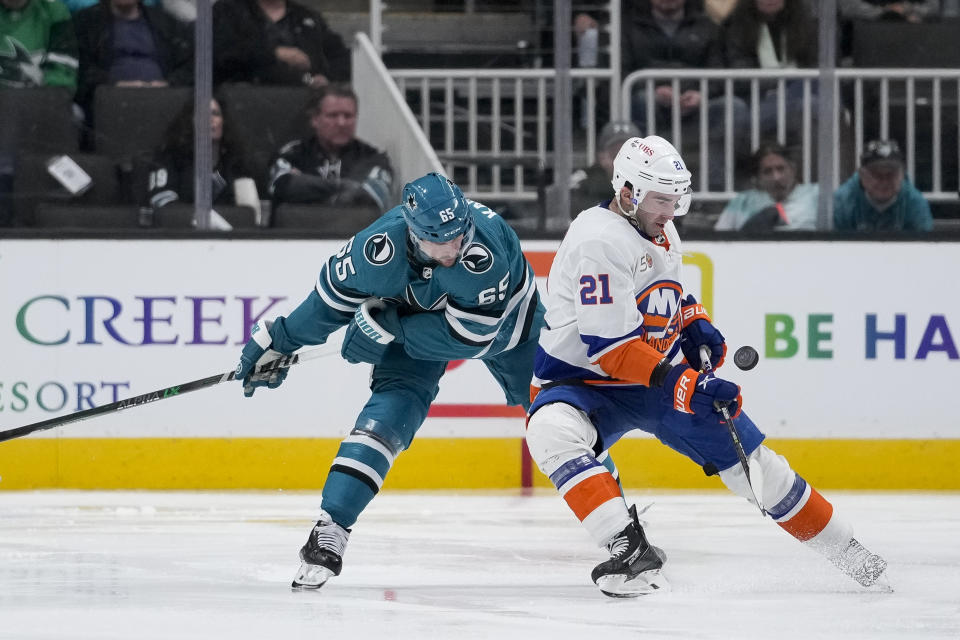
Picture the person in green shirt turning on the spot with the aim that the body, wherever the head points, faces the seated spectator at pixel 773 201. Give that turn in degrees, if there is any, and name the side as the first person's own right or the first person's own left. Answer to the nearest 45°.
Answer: approximately 90° to the first person's own left

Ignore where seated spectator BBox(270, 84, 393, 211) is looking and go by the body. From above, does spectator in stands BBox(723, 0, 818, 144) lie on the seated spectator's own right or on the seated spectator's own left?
on the seated spectator's own left

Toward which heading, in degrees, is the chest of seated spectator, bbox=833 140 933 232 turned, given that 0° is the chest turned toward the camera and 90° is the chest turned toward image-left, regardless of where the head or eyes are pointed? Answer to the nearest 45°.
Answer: approximately 0°

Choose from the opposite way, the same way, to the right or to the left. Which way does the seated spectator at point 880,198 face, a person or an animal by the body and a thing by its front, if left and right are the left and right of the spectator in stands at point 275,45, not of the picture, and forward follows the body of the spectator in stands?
the same way

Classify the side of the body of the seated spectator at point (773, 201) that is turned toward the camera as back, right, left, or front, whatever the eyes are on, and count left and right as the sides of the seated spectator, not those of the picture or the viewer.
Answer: front

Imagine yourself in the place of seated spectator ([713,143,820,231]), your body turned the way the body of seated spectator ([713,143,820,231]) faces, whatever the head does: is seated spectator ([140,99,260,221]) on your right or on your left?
on your right

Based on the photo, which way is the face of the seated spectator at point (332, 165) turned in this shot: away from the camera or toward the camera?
toward the camera

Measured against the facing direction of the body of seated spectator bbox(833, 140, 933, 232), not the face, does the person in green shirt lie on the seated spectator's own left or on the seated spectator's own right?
on the seated spectator's own right

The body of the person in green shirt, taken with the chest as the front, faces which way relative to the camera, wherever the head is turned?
toward the camera

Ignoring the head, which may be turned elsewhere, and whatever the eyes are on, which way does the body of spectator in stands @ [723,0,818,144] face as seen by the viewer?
toward the camera

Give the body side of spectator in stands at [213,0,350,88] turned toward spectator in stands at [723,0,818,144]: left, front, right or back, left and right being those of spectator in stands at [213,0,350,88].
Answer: left

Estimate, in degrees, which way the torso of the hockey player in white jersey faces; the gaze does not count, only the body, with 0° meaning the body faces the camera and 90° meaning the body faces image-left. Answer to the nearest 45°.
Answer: approximately 315°

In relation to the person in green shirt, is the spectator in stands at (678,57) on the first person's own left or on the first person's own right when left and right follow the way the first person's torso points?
on the first person's own left

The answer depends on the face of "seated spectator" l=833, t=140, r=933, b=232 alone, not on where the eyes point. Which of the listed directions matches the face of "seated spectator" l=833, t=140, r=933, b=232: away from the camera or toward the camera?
toward the camera

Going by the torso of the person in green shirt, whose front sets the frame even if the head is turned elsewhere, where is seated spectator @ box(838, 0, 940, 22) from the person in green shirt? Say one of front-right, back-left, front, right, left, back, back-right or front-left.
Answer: left
